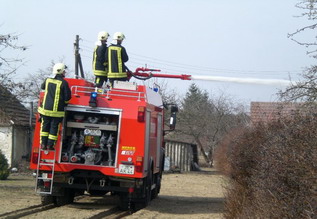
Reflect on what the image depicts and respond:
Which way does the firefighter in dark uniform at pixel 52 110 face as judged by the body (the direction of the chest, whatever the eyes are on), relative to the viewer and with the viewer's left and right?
facing away from the viewer and to the right of the viewer

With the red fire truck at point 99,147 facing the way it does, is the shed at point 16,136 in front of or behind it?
in front

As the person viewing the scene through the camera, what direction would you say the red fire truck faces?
facing away from the viewer

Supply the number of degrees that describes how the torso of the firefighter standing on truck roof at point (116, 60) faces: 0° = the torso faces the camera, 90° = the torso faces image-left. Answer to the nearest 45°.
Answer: approximately 225°

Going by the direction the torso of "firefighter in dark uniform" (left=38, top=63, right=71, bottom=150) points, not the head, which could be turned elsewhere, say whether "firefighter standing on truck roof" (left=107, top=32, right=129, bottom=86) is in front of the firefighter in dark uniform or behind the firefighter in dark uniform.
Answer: in front
